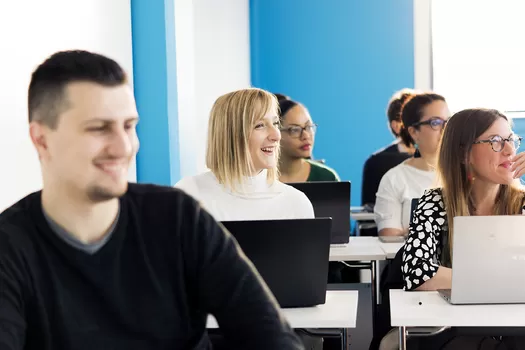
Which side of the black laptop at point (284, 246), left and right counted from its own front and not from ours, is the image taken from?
back

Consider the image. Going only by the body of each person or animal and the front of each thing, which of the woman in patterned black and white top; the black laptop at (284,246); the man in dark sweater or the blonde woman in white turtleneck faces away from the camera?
the black laptop

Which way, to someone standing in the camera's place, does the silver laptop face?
facing away from the viewer

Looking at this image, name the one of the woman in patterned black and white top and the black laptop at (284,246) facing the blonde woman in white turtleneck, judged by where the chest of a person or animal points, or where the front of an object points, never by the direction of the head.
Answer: the black laptop

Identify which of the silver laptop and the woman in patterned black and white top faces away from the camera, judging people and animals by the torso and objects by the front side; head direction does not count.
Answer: the silver laptop

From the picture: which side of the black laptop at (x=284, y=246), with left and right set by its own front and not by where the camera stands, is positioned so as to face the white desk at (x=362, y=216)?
front

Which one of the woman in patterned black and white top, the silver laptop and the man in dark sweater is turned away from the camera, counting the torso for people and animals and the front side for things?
the silver laptop

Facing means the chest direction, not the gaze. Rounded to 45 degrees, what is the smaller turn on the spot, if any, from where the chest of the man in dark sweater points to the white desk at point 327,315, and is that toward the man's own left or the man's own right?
approximately 90° to the man's own left

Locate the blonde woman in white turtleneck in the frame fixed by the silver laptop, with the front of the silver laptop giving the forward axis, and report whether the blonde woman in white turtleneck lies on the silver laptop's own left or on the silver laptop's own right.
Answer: on the silver laptop's own left
